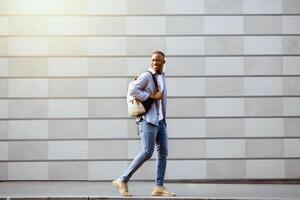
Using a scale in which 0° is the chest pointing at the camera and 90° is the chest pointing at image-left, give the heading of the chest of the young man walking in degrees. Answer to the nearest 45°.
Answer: approximately 270°
